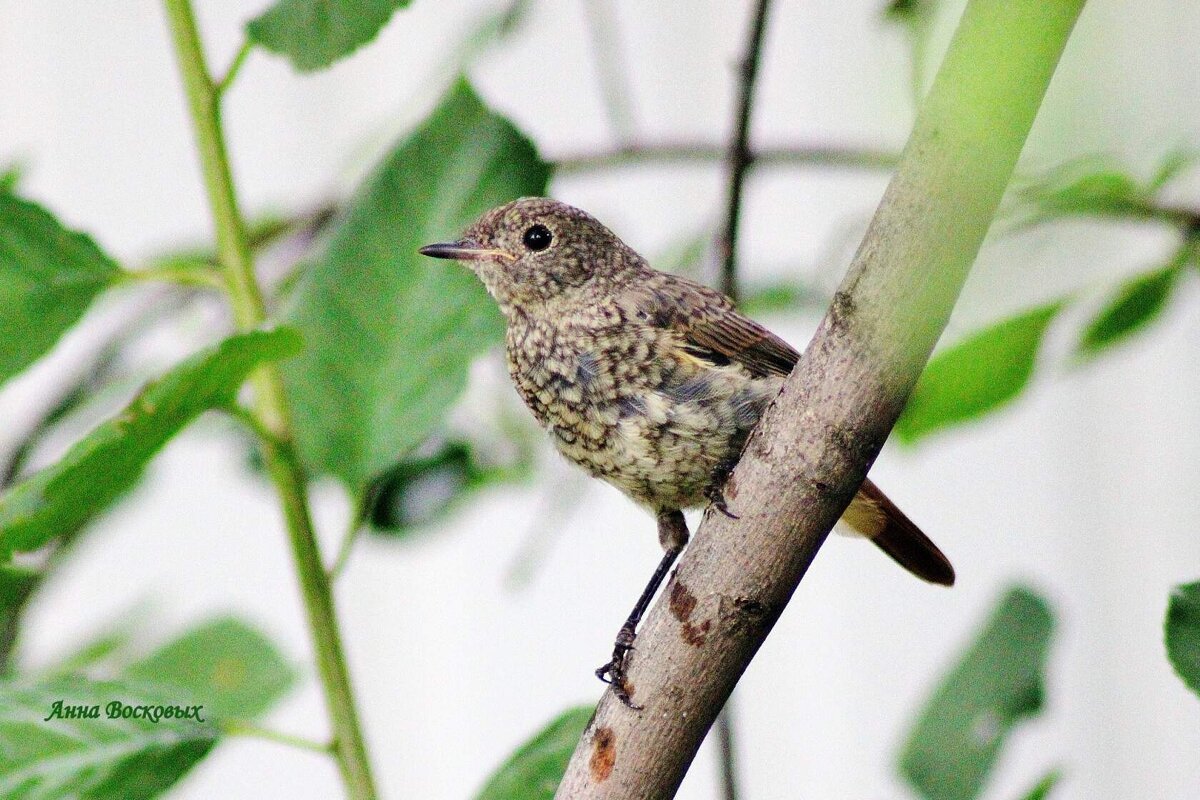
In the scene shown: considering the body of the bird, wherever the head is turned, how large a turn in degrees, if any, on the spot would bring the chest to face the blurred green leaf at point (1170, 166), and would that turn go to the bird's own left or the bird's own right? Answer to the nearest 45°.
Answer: approximately 180°

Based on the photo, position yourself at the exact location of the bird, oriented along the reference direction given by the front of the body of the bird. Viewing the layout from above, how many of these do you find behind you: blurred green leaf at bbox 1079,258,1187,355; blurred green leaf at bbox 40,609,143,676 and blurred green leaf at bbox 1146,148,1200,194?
2

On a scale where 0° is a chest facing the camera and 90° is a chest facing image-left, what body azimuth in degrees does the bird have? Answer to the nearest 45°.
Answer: approximately 90°
